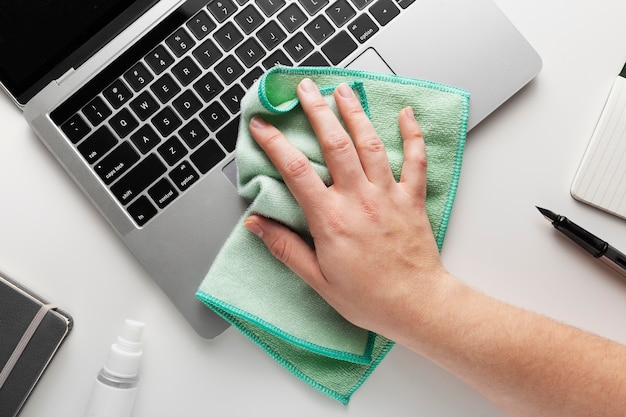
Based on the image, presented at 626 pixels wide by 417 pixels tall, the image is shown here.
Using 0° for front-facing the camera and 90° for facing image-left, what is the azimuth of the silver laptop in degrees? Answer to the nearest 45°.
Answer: approximately 315°
